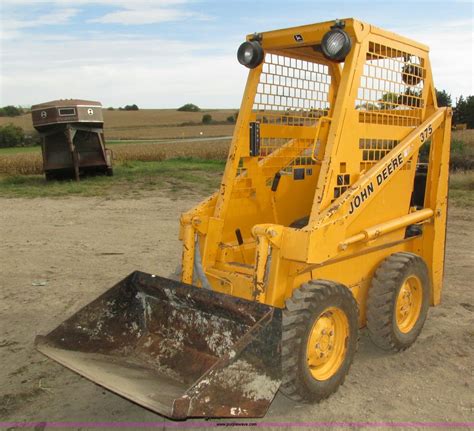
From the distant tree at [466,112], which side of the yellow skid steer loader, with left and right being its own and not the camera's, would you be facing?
back

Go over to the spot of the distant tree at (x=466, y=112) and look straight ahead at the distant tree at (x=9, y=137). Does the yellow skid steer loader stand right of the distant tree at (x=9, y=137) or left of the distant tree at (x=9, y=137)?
left

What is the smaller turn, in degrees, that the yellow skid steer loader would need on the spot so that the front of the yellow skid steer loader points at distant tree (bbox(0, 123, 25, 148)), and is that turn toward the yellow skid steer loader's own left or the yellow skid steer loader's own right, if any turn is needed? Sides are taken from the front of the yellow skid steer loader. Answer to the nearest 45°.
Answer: approximately 90° to the yellow skid steer loader's own right

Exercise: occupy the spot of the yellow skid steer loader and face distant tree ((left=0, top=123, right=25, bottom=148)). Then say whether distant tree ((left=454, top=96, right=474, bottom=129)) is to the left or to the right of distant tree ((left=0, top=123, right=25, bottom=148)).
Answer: right

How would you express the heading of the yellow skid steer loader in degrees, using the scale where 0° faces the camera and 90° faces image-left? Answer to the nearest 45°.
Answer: approximately 45°
